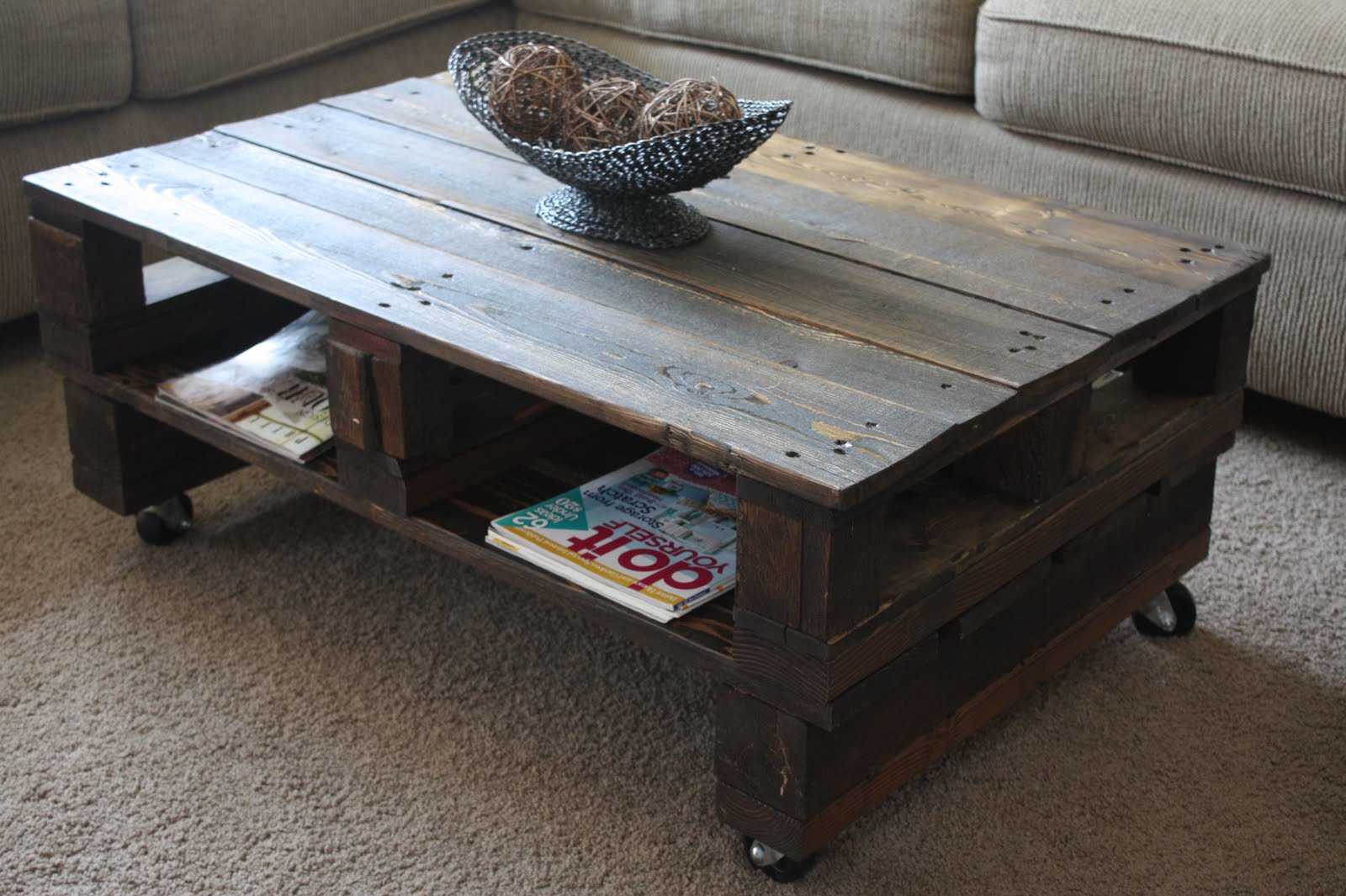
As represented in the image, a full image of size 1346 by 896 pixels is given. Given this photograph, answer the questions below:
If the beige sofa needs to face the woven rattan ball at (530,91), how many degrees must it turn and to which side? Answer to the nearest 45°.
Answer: approximately 45° to its right

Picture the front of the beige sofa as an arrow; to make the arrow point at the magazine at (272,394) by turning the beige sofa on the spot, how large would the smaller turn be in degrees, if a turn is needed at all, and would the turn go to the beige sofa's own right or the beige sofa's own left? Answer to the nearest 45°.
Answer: approximately 45° to the beige sofa's own right

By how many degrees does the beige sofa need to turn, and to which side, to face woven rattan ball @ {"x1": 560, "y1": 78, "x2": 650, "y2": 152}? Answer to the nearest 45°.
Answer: approximately 45° to its right
